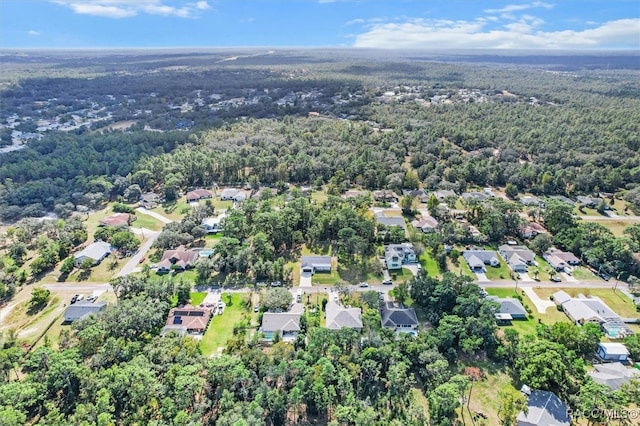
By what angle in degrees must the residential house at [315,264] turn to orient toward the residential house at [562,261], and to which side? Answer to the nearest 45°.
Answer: approximately 90° to its left

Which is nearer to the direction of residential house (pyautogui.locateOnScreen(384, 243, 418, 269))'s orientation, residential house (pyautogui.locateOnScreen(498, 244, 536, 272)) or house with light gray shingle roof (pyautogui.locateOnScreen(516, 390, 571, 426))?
the house with light gray shingle roof

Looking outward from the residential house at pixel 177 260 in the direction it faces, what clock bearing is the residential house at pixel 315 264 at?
the residential house at pixel 315 264 is roughly at 10 o'clock from the residential house at pixel 177 260.

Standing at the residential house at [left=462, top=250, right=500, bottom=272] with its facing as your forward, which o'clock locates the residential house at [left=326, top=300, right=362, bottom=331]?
the residential house at [left=326, top=300, right=362, bottom=331] is roughly at 1 o'clock from the residential house at [left=462, top=250, right=500, bottom=272].

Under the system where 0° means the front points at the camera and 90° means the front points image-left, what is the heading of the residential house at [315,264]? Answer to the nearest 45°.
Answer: approximately 0°

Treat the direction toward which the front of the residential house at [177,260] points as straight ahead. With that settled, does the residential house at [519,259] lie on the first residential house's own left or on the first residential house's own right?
on the first residential house's own left

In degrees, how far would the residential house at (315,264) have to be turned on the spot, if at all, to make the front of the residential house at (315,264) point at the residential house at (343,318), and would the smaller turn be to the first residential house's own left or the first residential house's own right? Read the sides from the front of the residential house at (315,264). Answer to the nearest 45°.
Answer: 0° — it already faces it

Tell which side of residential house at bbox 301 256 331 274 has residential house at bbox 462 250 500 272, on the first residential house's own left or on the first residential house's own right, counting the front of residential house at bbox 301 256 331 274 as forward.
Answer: on the first residential house's own left
